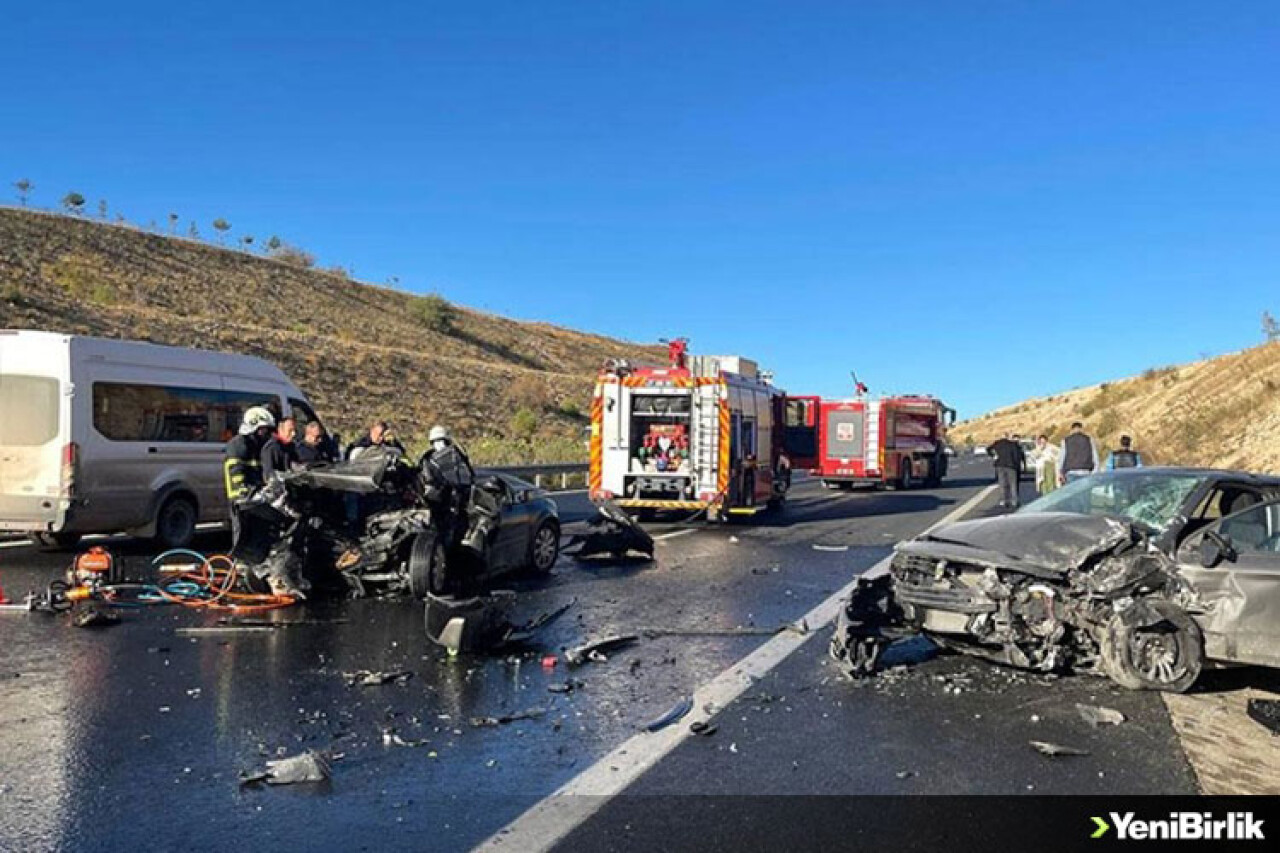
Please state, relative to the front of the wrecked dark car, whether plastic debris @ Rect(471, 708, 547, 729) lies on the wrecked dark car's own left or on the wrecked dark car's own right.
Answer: on the wrecked dark car's own left

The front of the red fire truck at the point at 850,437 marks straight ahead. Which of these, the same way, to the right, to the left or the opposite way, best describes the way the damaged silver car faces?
the opposite way

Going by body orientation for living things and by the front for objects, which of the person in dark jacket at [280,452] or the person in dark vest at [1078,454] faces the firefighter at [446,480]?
the person in dark jacket at [280,452]

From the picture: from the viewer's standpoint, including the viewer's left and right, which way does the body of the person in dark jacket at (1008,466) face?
facing away from the viewer

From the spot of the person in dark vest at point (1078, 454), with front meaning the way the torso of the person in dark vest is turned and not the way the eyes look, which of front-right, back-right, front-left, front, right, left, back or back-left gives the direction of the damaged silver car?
back

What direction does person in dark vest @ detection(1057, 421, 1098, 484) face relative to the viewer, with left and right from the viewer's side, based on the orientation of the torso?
facing away from the viewer

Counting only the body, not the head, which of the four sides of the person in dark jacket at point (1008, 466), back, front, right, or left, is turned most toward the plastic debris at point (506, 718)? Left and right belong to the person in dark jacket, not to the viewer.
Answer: back

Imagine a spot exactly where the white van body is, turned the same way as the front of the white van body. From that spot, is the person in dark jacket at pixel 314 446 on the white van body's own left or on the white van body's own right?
on the white van body's own right

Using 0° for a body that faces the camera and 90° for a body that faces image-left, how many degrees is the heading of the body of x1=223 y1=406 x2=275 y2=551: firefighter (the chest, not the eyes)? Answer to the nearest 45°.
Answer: approximately 270°

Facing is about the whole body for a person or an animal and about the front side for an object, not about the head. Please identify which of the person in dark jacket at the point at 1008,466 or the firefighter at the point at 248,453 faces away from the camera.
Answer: the person in dark jacket
